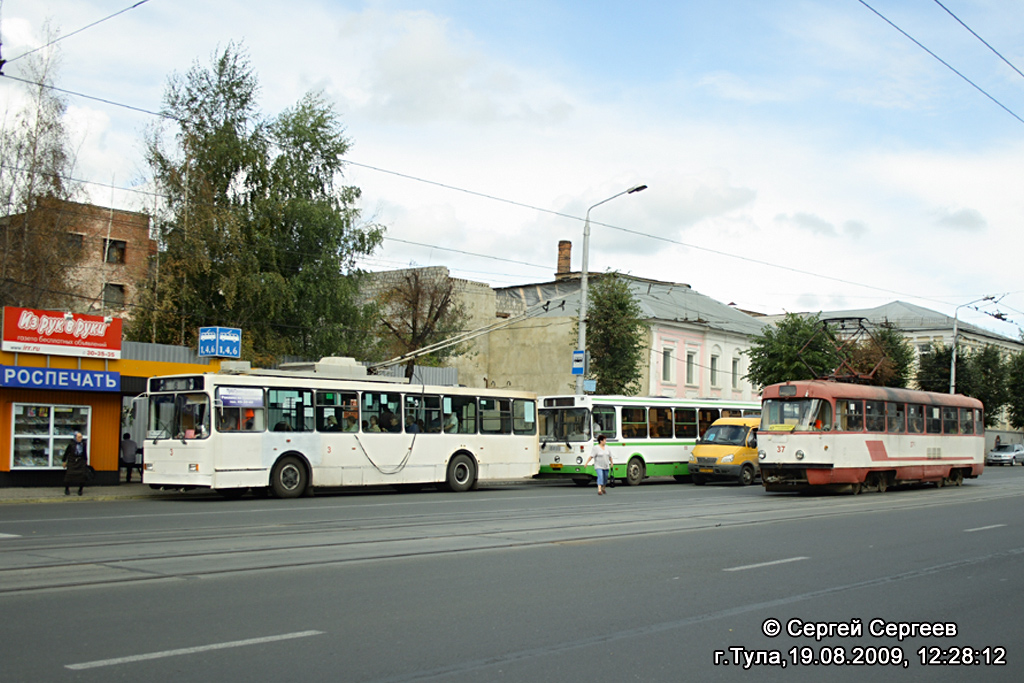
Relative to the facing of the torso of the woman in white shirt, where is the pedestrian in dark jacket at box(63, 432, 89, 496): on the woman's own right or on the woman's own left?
on the woman's own right

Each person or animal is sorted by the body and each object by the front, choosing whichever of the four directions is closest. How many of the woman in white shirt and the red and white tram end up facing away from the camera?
0

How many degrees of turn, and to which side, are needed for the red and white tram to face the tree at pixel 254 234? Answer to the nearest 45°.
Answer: approximately 45° to its right

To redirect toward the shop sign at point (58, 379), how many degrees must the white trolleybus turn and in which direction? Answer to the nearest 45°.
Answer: approximately 45° to its right

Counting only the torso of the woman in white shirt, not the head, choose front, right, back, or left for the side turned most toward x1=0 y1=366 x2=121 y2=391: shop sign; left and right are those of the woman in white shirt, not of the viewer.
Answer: right

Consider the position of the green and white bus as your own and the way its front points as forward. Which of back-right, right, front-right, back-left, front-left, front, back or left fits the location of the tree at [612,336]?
back-right

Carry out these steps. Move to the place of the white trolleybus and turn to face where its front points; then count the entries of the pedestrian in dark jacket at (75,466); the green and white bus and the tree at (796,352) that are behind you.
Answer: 2

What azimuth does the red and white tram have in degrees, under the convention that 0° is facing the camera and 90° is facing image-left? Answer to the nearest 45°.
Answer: approximately 45°

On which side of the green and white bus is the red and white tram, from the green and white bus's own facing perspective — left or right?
on its left

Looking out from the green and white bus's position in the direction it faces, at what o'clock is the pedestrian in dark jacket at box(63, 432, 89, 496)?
The pedestrian in dark jacket is roughly at 12 o'clock from the green and white bus.

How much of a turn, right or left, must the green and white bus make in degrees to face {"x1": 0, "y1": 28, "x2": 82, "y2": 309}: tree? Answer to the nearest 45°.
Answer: approximately 45° to its right

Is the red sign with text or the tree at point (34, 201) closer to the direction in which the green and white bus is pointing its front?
the red sign with text

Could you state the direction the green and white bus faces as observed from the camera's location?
facing the viewer and to the left of the viewer
